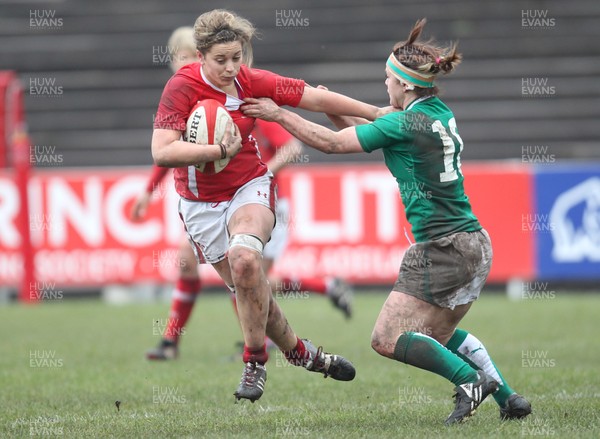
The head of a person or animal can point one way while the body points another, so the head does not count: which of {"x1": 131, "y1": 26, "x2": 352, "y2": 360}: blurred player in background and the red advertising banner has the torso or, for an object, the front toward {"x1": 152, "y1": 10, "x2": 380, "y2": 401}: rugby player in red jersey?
the red advertising banner

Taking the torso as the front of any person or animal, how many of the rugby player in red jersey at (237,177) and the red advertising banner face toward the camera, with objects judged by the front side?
2

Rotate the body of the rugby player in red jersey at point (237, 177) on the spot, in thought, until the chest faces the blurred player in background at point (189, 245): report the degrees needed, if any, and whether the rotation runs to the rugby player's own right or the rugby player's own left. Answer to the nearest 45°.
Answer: approximately 180°

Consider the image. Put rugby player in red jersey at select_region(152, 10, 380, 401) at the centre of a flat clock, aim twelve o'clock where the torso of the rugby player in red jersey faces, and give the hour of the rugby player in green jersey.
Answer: The rugby player in green jersey is roughly at 10 o'clock from the rugby player in red jersey.

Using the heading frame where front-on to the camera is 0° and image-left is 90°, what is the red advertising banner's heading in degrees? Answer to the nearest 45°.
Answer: approximately 0°

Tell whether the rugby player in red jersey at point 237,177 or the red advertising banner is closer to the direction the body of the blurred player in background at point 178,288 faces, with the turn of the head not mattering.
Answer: the rugby player in red jersey

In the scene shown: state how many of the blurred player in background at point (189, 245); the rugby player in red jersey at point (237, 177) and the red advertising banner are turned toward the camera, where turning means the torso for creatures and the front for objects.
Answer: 2
